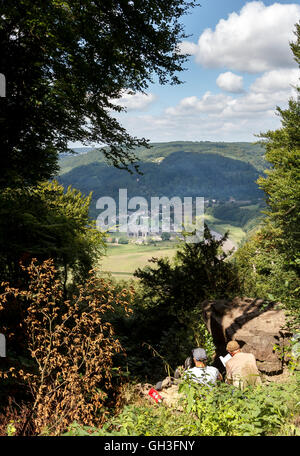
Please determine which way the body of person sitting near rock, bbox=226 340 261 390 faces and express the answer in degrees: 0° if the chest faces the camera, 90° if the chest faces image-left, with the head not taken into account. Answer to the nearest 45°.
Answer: approximately 135°
